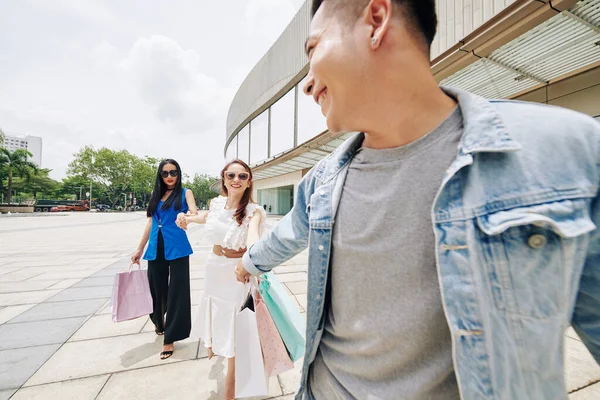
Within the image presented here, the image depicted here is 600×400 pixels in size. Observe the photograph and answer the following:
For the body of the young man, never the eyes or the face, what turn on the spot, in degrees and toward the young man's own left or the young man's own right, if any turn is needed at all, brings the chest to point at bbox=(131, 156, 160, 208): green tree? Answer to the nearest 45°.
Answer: approximately 90° to the young man's own right

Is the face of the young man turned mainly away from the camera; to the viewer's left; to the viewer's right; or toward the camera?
to the viewer's left

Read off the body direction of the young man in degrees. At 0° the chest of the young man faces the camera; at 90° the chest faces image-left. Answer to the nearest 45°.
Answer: approximately 45°

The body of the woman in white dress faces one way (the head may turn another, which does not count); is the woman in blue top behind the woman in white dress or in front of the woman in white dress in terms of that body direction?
behind

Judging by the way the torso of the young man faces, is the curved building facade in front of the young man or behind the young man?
behind

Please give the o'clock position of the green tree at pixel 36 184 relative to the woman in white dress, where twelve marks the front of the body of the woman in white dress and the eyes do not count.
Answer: The green tree is roughly at 5 o'clock from the woman in white dress.

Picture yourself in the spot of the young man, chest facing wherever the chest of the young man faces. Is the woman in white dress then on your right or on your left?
on your right
